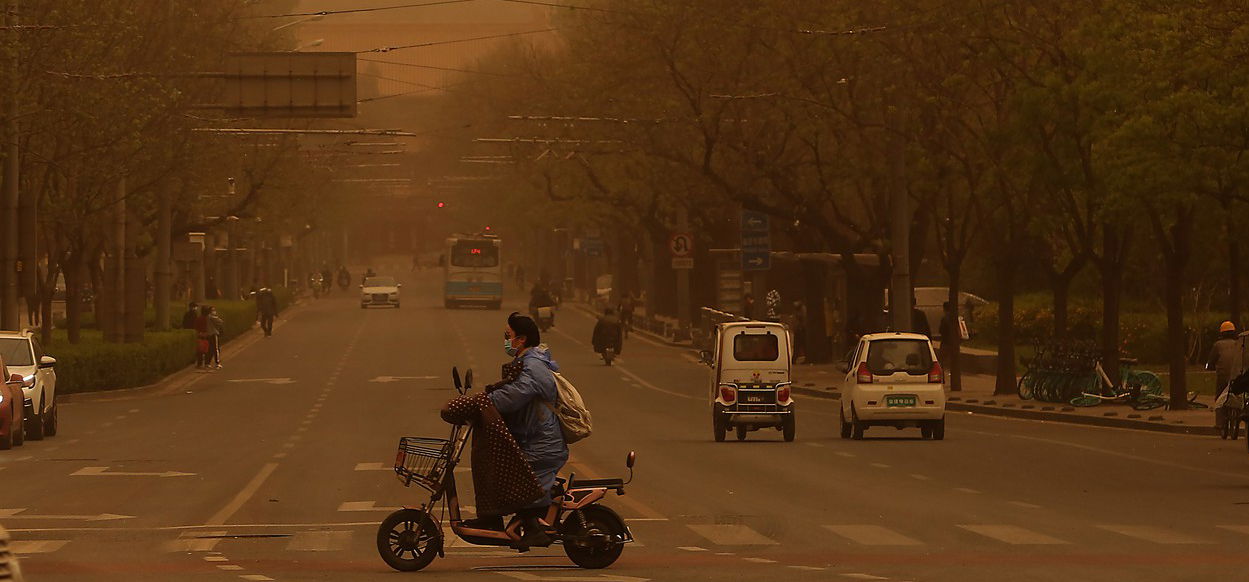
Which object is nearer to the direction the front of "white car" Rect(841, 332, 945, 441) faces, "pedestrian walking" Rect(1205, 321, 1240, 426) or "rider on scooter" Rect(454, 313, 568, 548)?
the pedestrian walking

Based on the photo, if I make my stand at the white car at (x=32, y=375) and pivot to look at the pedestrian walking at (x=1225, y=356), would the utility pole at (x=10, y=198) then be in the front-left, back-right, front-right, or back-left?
back-left

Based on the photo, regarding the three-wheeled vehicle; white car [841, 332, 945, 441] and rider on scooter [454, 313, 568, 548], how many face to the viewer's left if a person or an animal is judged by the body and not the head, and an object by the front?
1

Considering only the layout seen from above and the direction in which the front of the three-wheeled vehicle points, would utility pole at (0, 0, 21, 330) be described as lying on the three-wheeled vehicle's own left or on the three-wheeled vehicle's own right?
on the three-wheeled vehicle's own left

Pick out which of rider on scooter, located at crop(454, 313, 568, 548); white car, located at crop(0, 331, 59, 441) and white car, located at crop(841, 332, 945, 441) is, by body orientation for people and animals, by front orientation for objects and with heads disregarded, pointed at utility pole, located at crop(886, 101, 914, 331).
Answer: white car, located at crop(841, 332, 945, 441)

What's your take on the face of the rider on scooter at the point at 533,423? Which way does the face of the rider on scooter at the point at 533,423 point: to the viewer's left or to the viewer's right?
to the viewer's left

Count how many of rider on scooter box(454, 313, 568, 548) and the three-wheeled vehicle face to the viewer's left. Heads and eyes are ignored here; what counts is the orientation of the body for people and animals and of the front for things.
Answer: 1

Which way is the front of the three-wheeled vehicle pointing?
away from the camera

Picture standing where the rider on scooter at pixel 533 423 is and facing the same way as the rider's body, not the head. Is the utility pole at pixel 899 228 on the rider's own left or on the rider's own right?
on the rider's own right

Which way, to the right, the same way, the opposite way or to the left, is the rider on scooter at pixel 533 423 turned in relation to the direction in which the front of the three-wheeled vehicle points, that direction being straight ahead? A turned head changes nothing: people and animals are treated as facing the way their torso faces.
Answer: to the left

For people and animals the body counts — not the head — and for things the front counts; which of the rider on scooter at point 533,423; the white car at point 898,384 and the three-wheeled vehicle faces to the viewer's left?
the rider on scooter

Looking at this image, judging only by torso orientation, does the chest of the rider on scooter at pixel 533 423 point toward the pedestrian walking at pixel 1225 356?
no

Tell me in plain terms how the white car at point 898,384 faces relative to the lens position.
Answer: facing away from the viewer

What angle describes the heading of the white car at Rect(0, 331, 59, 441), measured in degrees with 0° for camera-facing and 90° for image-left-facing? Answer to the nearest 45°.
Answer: approximately 45°

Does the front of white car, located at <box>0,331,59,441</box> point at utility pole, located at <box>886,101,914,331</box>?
no

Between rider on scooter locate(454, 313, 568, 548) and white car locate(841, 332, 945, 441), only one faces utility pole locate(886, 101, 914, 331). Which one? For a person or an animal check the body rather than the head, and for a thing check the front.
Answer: the white car

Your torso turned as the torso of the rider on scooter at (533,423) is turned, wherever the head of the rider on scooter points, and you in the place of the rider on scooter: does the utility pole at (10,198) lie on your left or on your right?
on your right

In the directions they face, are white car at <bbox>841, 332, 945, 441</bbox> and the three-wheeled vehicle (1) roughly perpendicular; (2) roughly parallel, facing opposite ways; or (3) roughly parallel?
roughly parallel
